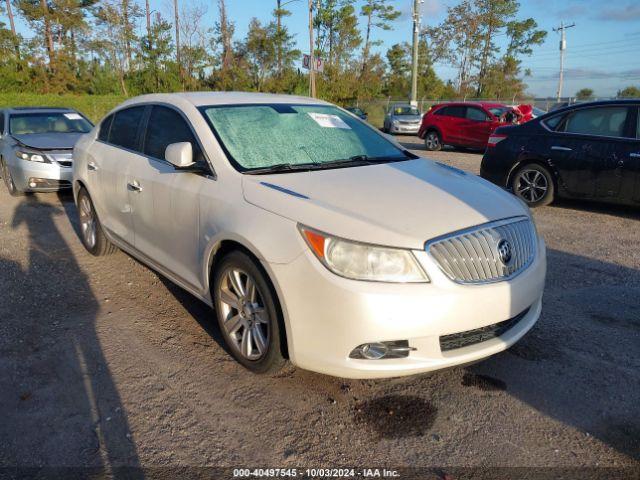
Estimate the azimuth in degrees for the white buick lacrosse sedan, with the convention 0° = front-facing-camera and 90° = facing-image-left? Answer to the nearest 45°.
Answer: approximately 315°

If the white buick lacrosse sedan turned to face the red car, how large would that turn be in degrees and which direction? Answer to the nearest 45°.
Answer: approximately 135° to its left
